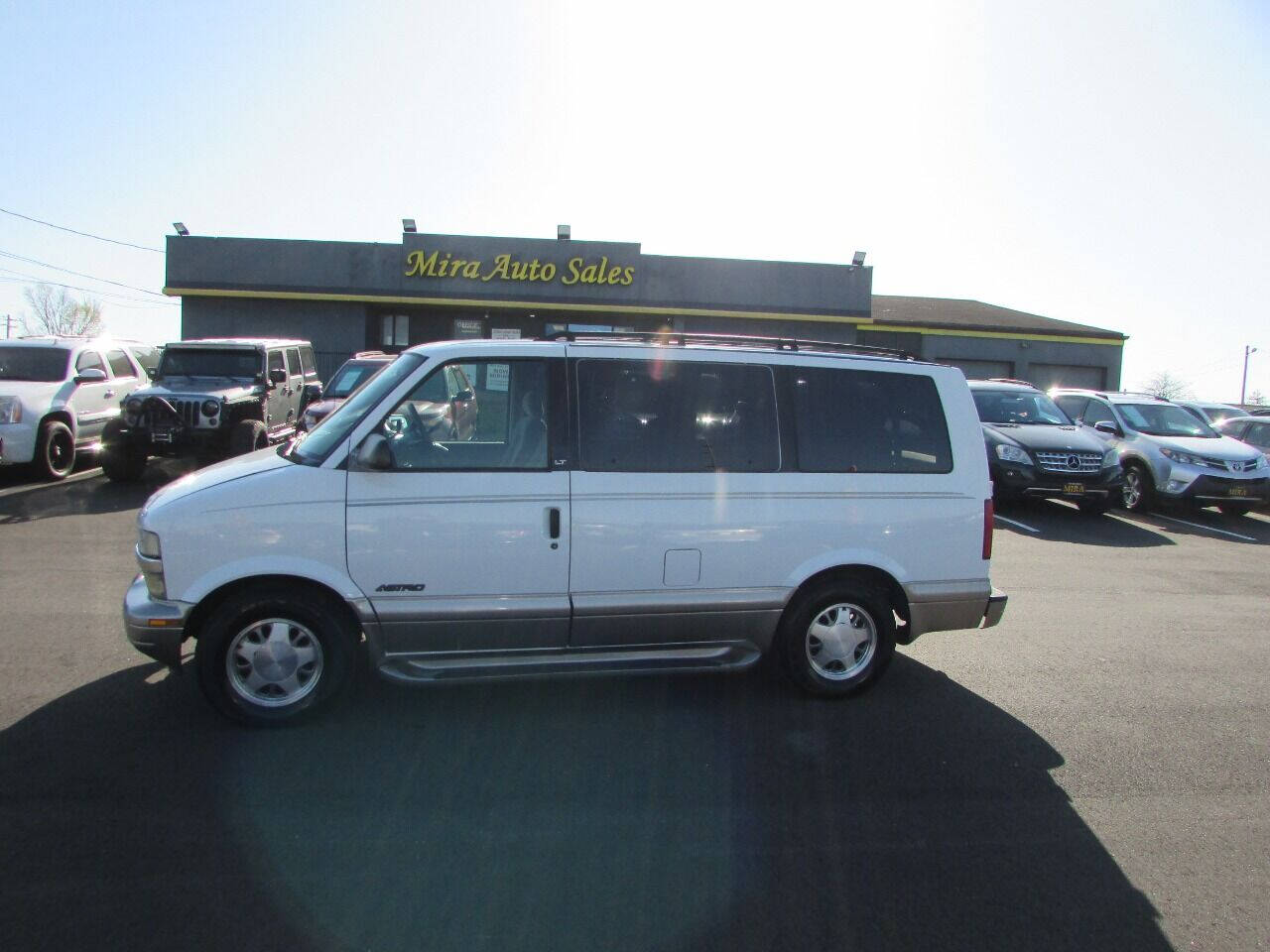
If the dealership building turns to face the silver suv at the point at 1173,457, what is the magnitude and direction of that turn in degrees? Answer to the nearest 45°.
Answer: approximately 45° to its left

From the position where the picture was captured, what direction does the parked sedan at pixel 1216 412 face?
facing the viewer and to the right of the viewer

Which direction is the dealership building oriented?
toward the camera

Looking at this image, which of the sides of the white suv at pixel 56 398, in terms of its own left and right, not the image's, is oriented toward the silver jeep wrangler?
left

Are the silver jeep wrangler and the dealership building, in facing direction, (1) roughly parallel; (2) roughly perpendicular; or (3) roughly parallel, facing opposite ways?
roughly parallel

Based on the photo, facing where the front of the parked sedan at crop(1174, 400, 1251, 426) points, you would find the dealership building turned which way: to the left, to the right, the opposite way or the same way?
the same way

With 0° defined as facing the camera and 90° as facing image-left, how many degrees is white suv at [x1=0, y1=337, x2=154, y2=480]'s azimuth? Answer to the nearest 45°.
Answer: approximately 45°

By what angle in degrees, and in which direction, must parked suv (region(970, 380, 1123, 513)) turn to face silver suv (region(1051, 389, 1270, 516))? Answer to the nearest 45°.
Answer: approximately 90° to its left

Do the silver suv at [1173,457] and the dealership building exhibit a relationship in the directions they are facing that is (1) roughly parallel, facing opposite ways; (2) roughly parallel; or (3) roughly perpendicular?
roughly parallel

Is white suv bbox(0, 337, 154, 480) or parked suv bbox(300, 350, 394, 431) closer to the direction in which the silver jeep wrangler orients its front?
the white suv

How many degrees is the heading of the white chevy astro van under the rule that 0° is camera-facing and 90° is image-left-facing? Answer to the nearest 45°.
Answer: approximately 90°

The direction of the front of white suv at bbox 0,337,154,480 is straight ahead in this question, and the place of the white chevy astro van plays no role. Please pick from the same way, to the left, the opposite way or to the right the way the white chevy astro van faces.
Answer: to the right

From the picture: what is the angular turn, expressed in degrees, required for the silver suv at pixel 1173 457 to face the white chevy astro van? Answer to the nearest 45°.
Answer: approximately 45° to its right

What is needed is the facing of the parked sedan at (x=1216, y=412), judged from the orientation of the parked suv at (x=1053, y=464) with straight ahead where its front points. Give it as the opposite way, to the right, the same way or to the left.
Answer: the same way

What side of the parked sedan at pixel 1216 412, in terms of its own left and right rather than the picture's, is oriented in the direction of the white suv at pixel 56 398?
right

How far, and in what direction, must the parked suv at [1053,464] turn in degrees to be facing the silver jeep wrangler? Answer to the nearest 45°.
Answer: approximately 90° to its right

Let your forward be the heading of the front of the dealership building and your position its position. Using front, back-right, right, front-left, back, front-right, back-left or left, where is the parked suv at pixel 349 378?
front

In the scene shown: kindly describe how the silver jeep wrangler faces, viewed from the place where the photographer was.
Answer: facing the viewer and to the left of the viewer

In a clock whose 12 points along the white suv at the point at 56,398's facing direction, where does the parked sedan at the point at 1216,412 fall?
The parked sedan is roughly at 8 o'clock from the white suv.
